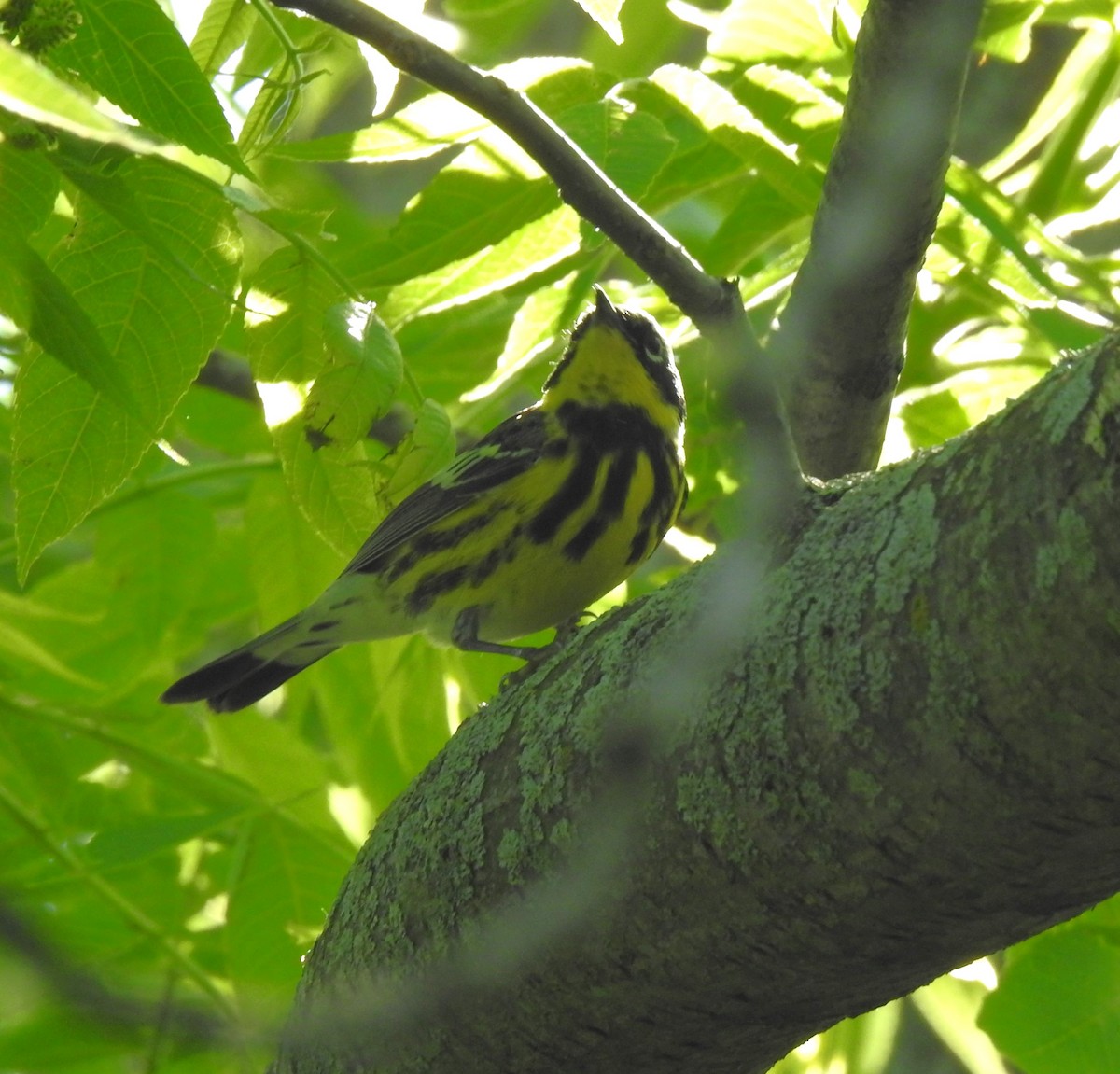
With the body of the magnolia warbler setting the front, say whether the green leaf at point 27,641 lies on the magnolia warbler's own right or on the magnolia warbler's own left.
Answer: on the magnolia warbler's own right

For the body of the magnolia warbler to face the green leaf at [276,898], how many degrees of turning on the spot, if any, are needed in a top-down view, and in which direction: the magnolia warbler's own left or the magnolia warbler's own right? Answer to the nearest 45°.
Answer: approximately 90° to the magnolia warbler's own right

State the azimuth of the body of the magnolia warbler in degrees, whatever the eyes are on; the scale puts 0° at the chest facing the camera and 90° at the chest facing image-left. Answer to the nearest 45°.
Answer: approximately 315°

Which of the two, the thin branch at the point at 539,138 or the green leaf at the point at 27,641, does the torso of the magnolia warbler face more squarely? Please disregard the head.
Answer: the thin branch
